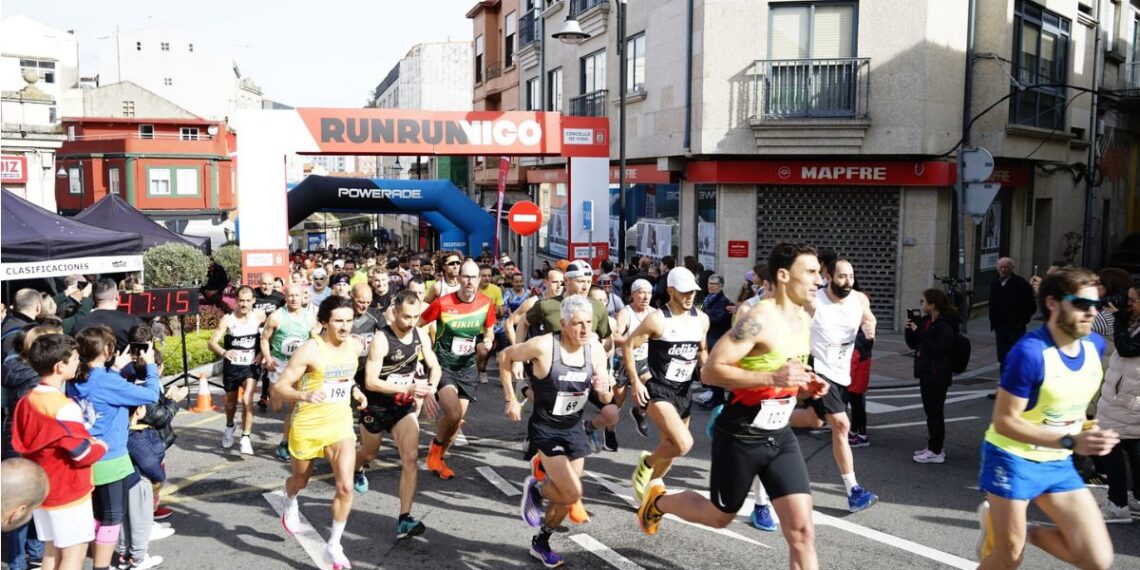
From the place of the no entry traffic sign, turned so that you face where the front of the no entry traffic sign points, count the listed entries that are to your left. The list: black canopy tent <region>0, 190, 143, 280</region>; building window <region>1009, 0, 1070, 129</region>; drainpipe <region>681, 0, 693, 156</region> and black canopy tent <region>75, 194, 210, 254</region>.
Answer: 2

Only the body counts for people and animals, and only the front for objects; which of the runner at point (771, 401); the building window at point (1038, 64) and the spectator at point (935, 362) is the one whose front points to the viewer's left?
the spectator

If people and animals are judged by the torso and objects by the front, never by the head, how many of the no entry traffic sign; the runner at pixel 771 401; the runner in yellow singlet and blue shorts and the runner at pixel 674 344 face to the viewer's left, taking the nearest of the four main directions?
0

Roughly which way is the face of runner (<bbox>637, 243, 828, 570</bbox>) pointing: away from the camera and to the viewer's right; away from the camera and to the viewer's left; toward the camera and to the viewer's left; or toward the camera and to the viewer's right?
toward the camera and to the viewer's right

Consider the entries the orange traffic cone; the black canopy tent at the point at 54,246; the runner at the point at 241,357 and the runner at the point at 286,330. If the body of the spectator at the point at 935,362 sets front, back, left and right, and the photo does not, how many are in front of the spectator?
4

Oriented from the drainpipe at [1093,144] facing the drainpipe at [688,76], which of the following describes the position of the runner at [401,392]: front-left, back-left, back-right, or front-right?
front-left

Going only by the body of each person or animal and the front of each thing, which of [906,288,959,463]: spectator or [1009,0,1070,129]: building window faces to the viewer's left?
the spectator

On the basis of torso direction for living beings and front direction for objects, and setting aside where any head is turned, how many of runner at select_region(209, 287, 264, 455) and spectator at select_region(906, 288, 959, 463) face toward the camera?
1

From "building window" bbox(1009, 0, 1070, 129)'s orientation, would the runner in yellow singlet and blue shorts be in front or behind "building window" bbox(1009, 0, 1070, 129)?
in front

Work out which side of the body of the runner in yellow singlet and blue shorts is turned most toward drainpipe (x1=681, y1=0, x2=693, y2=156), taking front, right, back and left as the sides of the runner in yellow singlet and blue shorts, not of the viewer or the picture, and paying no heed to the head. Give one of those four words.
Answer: back

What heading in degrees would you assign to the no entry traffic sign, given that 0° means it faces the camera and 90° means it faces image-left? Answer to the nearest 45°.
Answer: approximately 0°

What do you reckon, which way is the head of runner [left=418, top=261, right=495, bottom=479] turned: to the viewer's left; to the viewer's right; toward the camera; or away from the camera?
toward the camera

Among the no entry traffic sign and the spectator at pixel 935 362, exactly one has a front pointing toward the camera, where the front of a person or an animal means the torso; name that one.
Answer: the no entry traffic sign

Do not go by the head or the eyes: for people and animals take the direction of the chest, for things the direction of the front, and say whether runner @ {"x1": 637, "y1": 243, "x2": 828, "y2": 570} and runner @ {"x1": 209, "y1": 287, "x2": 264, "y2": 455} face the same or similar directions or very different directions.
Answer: same or similar directions

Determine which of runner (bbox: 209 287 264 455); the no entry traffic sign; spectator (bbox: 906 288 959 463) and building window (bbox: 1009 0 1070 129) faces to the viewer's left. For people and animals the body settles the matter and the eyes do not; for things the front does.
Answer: the spectator

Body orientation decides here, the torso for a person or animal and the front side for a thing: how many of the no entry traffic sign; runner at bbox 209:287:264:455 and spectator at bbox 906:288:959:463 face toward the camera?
2

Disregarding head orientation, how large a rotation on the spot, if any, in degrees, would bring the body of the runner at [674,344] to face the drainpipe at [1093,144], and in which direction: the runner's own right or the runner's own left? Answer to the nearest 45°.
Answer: approximately 90° to the runner's own left

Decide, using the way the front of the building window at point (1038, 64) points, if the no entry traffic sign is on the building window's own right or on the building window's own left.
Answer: on the building window's own right

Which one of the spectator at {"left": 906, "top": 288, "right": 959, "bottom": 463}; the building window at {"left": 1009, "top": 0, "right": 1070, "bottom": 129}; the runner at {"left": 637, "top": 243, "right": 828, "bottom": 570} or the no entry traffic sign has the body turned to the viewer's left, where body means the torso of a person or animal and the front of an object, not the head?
the spectator

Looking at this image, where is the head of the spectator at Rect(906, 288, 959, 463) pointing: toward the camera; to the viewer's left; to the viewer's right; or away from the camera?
to the viewer's left

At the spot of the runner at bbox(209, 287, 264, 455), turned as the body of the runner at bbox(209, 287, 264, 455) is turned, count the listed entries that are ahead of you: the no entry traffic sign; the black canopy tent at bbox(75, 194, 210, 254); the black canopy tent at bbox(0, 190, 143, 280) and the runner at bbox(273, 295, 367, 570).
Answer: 1

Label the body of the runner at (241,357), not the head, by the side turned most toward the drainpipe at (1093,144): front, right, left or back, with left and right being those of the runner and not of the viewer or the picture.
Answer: left

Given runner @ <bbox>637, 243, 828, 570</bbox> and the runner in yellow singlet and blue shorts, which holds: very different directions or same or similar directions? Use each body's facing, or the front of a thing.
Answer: same or similar directions

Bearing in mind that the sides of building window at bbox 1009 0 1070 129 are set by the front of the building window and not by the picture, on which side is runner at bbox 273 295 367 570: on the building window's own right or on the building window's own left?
on the building window's own right
